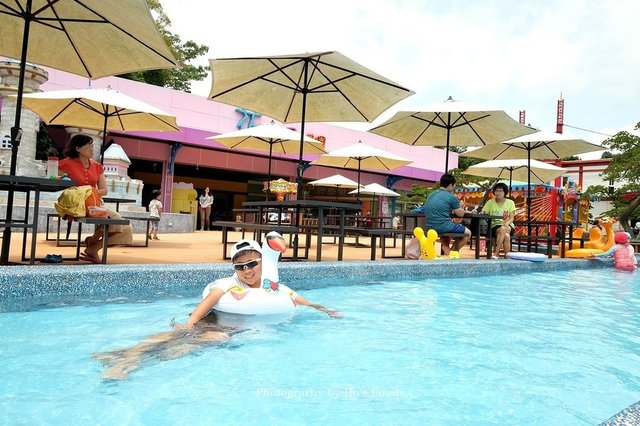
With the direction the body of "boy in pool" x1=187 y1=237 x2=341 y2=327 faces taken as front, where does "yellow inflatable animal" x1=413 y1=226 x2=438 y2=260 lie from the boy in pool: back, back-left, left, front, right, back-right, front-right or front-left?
back-left

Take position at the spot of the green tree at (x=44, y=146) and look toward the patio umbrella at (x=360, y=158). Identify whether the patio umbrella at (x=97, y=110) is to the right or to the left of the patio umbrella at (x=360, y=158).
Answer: right

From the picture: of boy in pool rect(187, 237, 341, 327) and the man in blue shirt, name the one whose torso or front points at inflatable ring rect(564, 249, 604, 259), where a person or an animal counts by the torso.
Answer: the man in blue shirt

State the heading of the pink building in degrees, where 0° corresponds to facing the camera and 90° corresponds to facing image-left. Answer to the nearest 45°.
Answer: approximately 315°

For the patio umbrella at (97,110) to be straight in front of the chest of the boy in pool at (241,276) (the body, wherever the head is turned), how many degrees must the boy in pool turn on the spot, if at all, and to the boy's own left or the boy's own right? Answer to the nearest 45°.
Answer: approximately 135° to the boy's own right

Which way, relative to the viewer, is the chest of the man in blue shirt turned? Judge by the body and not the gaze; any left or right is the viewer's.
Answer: facing away from the viewer and to the right of the viewer

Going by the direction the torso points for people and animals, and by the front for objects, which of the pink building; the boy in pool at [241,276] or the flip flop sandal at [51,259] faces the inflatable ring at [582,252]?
the pink building

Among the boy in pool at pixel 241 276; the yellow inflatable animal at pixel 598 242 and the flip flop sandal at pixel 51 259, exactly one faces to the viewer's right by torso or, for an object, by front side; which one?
the yellow inflatable animal

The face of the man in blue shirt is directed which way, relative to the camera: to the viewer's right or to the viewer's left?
to the viewer's right

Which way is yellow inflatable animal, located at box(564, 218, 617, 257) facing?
to the viewer's right
